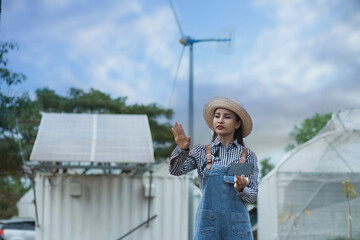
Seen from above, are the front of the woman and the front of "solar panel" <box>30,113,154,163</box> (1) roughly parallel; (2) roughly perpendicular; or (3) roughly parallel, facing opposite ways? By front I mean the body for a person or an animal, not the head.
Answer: roughly parallel

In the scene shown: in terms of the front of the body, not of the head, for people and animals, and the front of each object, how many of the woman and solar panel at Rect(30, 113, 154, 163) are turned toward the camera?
2

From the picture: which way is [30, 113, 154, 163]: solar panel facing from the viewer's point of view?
toward the camera

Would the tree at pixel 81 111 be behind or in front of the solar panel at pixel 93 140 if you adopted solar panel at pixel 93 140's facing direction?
behind

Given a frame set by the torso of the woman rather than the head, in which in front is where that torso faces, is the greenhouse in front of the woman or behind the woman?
behind

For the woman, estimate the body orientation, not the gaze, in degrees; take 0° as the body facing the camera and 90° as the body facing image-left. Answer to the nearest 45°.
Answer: approximately 0°

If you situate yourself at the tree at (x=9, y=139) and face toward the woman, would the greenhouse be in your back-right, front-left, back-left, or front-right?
front-left

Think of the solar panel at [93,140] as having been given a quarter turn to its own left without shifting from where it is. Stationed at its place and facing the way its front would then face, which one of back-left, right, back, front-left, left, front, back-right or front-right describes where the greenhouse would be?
front-left
